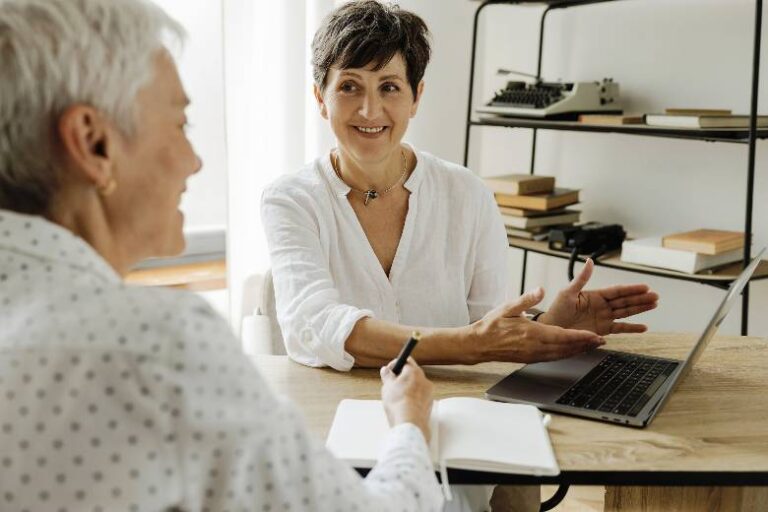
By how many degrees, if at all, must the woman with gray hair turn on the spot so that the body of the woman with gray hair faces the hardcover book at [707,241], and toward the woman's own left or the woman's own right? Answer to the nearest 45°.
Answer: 0° — they already face it

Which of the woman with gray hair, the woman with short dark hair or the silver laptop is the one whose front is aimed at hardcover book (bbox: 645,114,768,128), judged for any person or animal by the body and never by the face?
the woman with gray hair

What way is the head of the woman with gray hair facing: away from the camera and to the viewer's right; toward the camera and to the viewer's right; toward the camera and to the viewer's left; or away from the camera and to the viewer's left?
away from the camera and to the viewer's right

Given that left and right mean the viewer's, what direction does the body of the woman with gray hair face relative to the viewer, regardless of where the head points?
facing away from the viewer and to the right of the viewer

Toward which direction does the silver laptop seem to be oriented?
to the viewer's left

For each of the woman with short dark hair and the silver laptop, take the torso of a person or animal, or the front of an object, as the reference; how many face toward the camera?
1

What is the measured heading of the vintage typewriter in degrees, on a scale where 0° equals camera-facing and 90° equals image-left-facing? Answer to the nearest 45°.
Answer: approximately 45°

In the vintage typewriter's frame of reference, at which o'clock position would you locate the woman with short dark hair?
The woman with short dark hair is roughly at 11 o'clock from the vintage typewriter.

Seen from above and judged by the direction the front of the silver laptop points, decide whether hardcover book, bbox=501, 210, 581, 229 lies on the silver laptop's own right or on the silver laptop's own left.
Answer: on the silver laptop's own right

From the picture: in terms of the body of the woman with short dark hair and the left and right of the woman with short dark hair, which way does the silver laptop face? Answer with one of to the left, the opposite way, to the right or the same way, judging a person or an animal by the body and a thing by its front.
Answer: to the right
